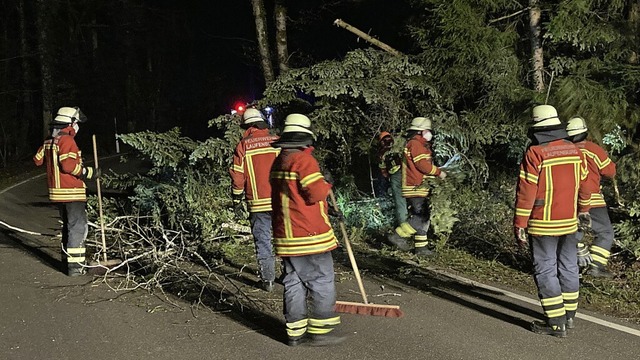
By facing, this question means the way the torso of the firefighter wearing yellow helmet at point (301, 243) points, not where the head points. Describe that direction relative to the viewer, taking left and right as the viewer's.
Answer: facing away from the viewer and to the right of the viewer

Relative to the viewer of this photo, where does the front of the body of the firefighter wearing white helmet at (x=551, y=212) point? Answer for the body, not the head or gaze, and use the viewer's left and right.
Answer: facing away from the viewer and to the left of the viewer

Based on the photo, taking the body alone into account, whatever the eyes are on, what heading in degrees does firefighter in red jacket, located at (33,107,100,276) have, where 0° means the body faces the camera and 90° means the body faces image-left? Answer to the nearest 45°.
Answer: approximately 225°

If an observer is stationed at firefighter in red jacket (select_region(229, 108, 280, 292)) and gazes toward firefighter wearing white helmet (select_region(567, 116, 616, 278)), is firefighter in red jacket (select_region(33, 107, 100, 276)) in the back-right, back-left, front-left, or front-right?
back-left

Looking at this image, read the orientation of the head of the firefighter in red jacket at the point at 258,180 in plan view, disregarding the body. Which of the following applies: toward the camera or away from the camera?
away from the camera

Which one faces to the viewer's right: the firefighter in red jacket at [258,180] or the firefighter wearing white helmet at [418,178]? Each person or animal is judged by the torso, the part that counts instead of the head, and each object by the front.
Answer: the firefighter wearing white helmet

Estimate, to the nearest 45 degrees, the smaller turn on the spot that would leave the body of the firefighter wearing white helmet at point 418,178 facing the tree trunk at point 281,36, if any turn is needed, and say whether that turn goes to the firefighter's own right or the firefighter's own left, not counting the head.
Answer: approximately 135° to the firefighter's own left

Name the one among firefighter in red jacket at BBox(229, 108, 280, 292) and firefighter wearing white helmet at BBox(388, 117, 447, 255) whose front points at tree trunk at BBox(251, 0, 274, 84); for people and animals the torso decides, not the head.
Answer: the firefighter in red jacket

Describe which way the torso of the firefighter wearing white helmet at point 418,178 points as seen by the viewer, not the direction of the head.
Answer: to the viewer's right

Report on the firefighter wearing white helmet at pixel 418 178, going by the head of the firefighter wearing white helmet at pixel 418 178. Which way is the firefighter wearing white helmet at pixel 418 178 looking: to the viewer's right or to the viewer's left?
to the viewer's right

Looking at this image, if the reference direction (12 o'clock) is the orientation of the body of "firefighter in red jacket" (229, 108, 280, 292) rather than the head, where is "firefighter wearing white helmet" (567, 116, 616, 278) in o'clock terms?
The firefighter wearing white helmet is roughly at 3 o'clock from the firefighter in red jacket.

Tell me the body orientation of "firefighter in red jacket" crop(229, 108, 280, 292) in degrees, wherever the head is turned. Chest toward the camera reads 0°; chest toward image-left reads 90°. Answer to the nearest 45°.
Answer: approximately 180°

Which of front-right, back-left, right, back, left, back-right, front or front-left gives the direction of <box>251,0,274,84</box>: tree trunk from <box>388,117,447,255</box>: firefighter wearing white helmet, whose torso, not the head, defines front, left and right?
back-left

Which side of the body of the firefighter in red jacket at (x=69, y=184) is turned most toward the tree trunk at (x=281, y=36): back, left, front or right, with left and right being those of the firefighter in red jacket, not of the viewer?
front
